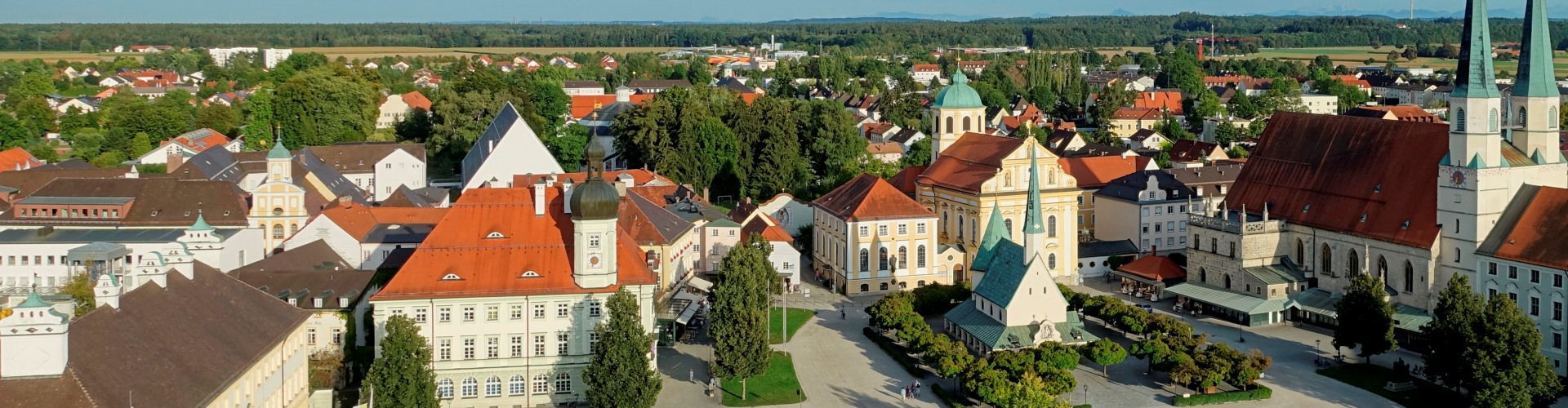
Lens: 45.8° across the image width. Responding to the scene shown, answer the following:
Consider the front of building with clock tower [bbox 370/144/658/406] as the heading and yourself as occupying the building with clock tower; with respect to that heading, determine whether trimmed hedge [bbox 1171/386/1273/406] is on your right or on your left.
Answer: on your left

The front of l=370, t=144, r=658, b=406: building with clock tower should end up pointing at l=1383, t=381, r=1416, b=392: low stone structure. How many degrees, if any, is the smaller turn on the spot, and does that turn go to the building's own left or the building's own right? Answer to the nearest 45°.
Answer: approximately 90° to the building's own left

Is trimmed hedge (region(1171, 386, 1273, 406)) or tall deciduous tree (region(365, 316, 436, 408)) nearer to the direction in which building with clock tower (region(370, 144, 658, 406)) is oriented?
the tall deciduous tree

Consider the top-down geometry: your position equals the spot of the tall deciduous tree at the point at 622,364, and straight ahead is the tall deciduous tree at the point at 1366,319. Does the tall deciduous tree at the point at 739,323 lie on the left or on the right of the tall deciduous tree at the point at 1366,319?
left

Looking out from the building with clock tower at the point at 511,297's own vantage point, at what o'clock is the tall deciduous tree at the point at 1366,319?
The tall deciduous tree is roughly at 9 o'clock from the building with clock tower.

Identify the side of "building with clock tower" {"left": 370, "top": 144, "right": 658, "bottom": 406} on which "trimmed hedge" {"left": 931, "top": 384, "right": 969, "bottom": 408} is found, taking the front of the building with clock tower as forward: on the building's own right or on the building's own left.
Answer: on the building's own left

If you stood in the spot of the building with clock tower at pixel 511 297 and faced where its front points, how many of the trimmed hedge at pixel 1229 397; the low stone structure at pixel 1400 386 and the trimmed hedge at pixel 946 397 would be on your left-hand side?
3

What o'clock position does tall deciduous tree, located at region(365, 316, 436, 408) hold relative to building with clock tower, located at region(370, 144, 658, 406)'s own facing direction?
The tall deciduous tree is roughly at 1 o'clock from the building with clock tower.

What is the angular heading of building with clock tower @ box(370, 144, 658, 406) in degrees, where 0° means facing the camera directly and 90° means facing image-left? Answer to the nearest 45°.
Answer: approximately 0°
